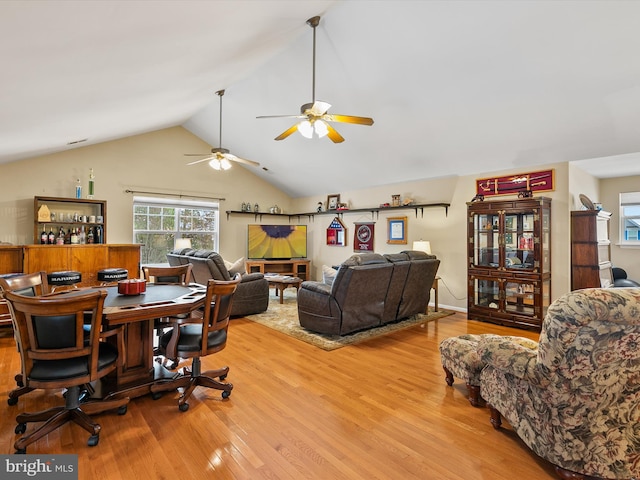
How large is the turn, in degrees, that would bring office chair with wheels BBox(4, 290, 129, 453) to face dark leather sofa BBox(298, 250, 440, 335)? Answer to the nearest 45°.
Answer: approximately 45° to its right

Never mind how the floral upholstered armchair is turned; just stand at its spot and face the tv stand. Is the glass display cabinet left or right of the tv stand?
right

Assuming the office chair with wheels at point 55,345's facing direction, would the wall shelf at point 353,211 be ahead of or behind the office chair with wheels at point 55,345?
ahead

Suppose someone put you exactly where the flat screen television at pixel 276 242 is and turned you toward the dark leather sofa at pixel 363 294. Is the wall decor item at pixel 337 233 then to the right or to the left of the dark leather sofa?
left

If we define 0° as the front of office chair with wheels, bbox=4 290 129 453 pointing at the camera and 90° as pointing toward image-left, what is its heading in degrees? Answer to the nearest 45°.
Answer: approximately 225°

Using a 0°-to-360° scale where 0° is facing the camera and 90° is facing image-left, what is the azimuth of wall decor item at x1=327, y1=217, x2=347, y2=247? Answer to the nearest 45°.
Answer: approximately 45°

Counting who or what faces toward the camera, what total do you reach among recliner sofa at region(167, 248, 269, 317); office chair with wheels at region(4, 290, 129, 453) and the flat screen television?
1

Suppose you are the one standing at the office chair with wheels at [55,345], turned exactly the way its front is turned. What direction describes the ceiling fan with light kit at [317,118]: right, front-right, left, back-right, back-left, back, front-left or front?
front-right

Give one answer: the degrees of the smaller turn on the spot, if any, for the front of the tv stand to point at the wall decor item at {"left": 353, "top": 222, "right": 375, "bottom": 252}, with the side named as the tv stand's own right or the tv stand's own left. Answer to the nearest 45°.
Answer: approximately 45° to the tv stand's own left

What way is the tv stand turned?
toward the camera

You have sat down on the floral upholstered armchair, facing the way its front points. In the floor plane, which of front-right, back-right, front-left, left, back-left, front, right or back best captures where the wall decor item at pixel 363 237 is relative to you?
front

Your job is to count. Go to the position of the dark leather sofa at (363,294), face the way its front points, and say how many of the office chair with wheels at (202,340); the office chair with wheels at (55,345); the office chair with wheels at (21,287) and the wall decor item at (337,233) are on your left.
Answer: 3

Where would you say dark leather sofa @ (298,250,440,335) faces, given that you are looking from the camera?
facing away from the viewer and to the left of the viewer

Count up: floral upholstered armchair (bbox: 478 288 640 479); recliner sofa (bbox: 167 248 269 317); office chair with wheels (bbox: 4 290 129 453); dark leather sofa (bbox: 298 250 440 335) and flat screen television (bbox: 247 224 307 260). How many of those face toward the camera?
1

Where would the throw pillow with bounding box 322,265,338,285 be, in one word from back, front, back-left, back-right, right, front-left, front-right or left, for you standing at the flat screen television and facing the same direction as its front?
front
